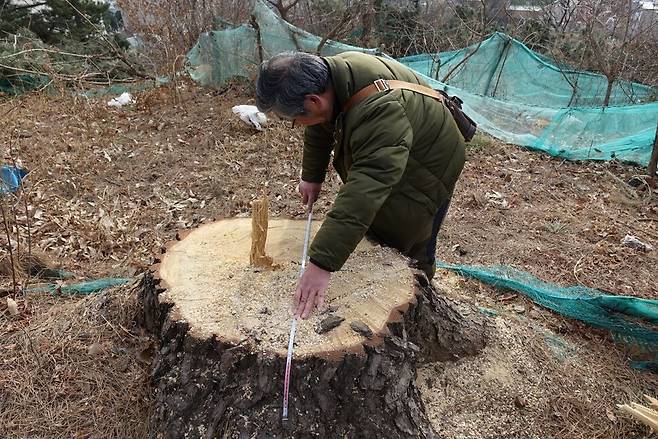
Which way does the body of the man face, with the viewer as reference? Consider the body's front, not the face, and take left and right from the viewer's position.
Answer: facing to the left of the viewer

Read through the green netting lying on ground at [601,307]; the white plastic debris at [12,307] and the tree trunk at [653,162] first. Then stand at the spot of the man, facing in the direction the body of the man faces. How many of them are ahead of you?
1

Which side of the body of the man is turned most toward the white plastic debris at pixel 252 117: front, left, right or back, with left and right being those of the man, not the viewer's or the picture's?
right

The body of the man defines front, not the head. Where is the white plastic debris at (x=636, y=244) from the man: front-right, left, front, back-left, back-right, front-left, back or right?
back-right

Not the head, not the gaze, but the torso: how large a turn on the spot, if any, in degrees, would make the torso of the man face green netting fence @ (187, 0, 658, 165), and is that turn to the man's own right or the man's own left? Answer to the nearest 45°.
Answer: approximately 90° to the man's own right

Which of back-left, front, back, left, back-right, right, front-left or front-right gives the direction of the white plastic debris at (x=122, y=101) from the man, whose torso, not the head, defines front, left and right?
front-right

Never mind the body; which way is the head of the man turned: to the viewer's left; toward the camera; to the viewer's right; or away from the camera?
to the viewer's left

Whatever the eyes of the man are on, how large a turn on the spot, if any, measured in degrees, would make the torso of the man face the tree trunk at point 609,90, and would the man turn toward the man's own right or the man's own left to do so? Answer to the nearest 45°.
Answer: approximately 135° to the man's own right

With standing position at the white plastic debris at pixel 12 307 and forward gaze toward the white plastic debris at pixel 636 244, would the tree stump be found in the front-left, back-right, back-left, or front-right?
front-right

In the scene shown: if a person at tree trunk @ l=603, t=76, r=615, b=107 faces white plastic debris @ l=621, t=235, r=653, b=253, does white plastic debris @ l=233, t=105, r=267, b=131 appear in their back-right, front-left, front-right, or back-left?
front-right

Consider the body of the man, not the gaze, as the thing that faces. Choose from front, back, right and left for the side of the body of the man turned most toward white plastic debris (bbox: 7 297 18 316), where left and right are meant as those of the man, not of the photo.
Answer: front

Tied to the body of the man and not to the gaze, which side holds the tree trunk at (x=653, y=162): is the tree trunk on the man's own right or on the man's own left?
on the man's own right
